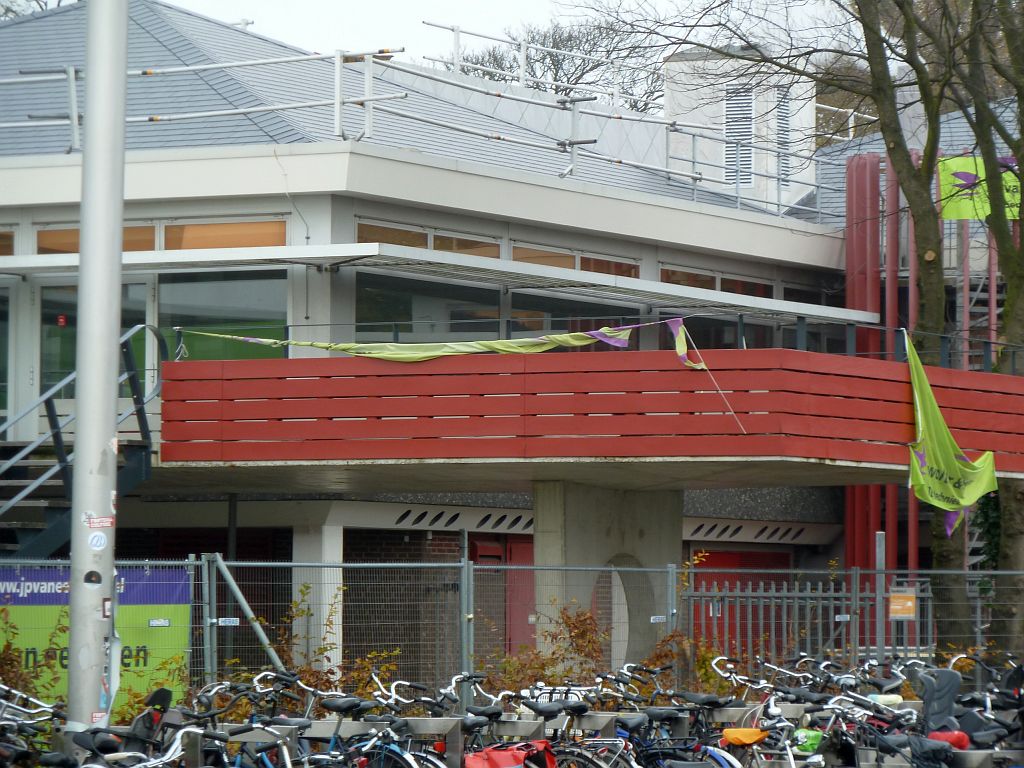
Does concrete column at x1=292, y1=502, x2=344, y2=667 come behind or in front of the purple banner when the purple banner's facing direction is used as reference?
behind

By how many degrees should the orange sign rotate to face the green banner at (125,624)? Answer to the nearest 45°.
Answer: approximately 45° to its right

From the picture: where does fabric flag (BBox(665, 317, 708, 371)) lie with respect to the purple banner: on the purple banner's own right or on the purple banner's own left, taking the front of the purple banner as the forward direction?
on the purple banner's own left

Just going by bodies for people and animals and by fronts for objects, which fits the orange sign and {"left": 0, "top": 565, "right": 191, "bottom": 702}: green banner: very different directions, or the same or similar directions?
same or similar directions

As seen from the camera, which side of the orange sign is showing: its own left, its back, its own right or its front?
front

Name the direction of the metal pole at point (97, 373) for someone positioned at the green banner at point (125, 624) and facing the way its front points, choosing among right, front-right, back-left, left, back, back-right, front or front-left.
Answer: front

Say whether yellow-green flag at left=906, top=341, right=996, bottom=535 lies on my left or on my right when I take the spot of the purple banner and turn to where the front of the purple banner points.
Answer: on my left

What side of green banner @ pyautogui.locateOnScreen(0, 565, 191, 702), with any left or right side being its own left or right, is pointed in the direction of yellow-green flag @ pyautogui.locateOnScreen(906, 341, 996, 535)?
left

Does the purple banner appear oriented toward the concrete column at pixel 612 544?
no

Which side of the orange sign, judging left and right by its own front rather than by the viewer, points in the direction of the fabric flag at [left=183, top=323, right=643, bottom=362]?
right

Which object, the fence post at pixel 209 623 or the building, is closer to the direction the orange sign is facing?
the fence post

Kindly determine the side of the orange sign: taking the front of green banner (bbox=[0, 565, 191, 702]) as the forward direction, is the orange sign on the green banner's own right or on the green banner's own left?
on the green banner's own left

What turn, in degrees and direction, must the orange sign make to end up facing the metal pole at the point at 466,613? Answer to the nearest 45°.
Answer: approximately 45° to its right

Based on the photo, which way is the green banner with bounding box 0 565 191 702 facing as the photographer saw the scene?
facing the viewer

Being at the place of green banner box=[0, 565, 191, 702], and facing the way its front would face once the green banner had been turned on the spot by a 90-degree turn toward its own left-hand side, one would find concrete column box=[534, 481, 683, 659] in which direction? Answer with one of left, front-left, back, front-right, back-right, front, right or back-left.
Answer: front-left

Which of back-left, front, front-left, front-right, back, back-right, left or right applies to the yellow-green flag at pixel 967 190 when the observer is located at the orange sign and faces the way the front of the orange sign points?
back
